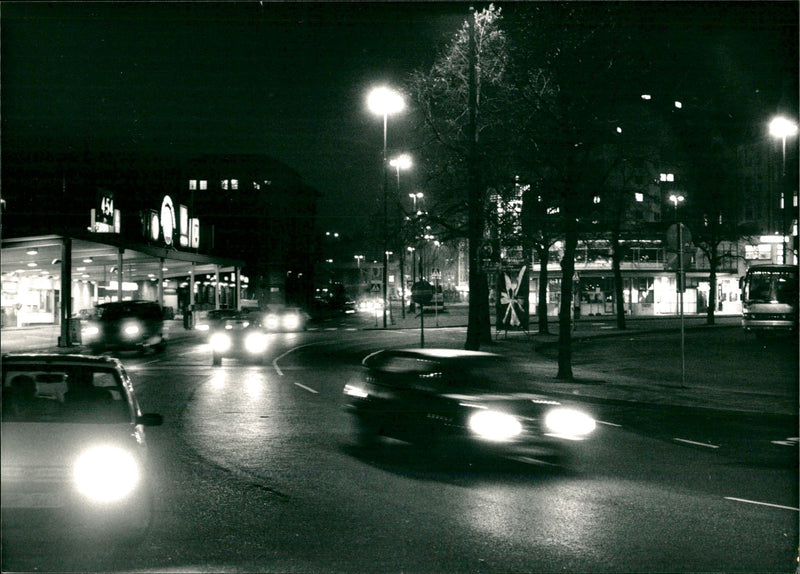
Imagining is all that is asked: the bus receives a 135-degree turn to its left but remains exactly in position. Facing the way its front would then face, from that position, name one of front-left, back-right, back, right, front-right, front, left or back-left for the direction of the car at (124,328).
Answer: back

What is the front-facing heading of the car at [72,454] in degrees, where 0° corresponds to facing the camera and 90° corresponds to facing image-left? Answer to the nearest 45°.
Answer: approximately 0°

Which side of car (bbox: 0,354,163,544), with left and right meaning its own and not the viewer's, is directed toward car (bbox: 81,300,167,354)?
back

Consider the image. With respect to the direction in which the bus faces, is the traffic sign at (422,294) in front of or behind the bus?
in front

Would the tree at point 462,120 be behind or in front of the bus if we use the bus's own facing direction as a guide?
in front

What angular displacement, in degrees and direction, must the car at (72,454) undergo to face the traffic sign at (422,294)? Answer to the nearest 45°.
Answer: approximately 135° to its left

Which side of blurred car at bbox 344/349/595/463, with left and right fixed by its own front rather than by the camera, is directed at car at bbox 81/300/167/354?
back

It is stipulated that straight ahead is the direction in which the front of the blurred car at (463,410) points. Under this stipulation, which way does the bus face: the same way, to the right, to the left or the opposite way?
to the right

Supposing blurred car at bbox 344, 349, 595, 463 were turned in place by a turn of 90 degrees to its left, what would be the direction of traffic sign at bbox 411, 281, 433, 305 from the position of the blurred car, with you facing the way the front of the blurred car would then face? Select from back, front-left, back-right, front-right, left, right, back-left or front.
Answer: front-left

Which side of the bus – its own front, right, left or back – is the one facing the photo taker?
front

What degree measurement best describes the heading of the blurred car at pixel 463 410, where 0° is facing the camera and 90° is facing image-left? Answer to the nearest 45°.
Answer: approximately 315°

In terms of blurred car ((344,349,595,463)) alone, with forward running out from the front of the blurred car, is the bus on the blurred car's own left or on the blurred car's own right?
on the blurred car's own left

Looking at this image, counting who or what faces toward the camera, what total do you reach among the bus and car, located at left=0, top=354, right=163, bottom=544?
2

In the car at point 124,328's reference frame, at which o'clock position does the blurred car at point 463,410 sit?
The blurred car is roughly at 10 o'clock from the car.

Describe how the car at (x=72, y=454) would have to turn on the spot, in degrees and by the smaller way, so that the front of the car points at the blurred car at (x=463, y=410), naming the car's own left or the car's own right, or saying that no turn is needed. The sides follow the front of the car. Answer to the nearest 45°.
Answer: approximately 135° to the car's own left

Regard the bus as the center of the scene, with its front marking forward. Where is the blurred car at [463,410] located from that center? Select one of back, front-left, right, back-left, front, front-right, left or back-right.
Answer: front
